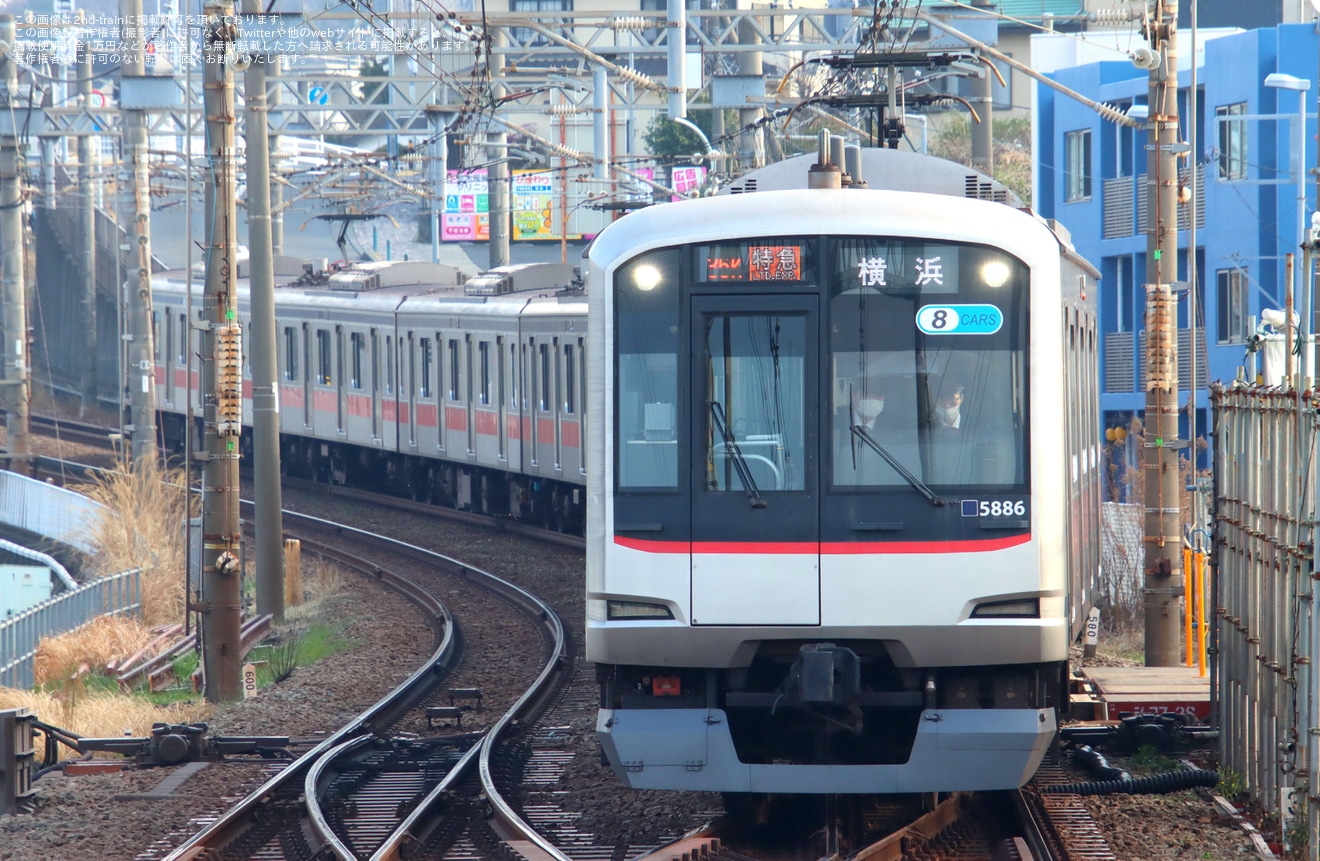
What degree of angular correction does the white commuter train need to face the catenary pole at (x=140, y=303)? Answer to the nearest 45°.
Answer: approximately 135° to its right

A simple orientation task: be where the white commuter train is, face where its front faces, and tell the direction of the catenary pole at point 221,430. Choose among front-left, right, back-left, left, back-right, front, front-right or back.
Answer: back-right

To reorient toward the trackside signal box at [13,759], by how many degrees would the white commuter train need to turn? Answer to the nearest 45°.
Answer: approximately 90° to its right

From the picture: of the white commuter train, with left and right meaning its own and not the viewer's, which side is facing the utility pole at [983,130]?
back

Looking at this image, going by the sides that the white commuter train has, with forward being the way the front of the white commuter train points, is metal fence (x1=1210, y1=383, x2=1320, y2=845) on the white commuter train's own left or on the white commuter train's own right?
on the white commuter train's own left

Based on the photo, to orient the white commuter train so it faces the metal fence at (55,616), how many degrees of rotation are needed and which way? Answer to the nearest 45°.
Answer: approximately 135° to its right

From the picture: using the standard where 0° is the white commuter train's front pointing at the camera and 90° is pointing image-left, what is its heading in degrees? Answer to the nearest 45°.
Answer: approximately 0°
